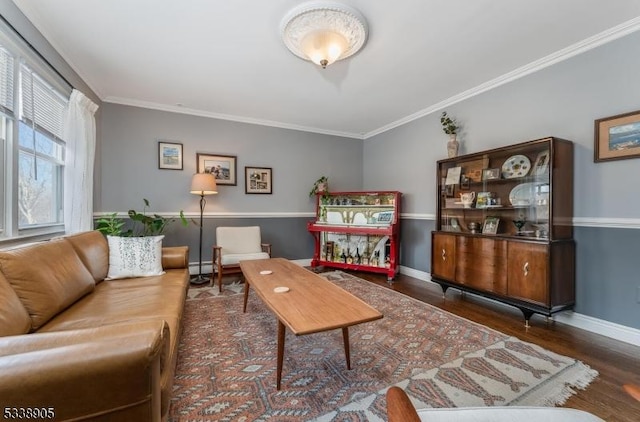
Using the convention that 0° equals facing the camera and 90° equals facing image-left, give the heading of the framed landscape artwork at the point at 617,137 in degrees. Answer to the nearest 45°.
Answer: approximately 45°

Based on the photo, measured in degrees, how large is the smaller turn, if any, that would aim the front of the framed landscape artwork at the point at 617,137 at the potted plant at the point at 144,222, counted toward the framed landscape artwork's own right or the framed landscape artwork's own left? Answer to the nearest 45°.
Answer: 0° — it already faces it

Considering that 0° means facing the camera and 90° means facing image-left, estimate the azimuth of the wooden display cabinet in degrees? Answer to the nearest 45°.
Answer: approximately 45°

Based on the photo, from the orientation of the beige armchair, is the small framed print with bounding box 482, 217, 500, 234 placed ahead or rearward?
ahead

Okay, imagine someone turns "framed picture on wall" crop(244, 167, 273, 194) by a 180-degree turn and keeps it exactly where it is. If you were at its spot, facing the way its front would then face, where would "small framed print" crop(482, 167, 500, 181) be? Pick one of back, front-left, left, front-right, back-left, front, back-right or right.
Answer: back-right

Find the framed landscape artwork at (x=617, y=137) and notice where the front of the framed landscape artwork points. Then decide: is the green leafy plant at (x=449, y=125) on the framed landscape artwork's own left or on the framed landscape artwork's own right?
on the framed landscape artwork's own right

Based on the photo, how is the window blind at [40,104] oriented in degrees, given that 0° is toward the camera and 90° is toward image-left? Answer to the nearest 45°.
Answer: approximately 315°

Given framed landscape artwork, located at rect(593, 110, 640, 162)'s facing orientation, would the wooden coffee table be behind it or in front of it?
in front

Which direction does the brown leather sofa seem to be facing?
to the viewer's right

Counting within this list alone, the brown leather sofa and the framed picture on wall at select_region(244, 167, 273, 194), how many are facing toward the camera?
1

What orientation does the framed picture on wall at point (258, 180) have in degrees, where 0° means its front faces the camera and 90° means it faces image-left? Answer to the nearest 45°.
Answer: approximately 0°

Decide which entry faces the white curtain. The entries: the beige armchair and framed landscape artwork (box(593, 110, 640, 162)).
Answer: the framed landscape artwork
